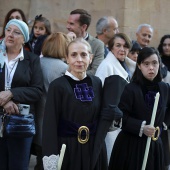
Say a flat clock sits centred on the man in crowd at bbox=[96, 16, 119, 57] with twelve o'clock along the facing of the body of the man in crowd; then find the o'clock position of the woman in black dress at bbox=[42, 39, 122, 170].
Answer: The woman in black dress is roughly at 3 o'clock from the man in crowd.

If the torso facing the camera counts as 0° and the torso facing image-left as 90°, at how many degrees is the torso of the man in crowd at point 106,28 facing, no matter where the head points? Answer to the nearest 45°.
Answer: approximately 270°

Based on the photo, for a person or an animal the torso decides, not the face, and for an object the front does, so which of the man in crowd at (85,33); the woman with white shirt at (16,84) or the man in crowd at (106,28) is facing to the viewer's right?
the man in crowd at (106,28)
